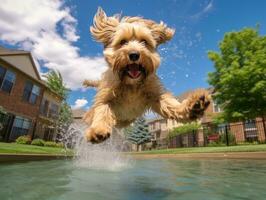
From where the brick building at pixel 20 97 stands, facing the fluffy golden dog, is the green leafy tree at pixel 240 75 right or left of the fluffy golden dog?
left

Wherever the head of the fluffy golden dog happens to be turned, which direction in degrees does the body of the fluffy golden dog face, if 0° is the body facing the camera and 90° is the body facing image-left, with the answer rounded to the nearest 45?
approximately 0°

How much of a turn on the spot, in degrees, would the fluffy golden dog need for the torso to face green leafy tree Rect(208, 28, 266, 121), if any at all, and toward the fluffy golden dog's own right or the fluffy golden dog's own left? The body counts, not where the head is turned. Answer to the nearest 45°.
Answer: approximately 135° to the fluffy golden dog's own left
